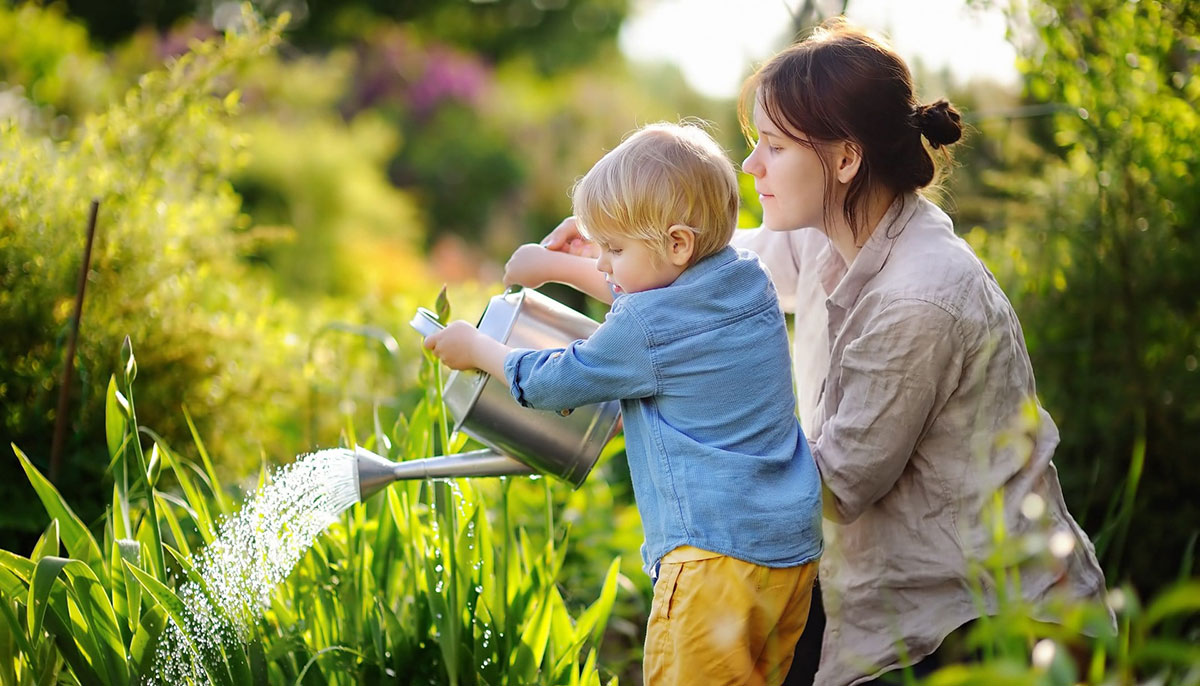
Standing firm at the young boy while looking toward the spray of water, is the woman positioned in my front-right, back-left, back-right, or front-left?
back-right

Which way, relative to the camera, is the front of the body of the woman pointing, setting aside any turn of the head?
to the viewer's left

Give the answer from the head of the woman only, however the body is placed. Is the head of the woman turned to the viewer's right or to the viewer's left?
to the viewer's left

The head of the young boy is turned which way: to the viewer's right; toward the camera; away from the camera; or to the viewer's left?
to the viewer's left

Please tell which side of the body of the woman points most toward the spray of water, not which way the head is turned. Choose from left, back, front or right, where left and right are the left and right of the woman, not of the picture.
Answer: front
